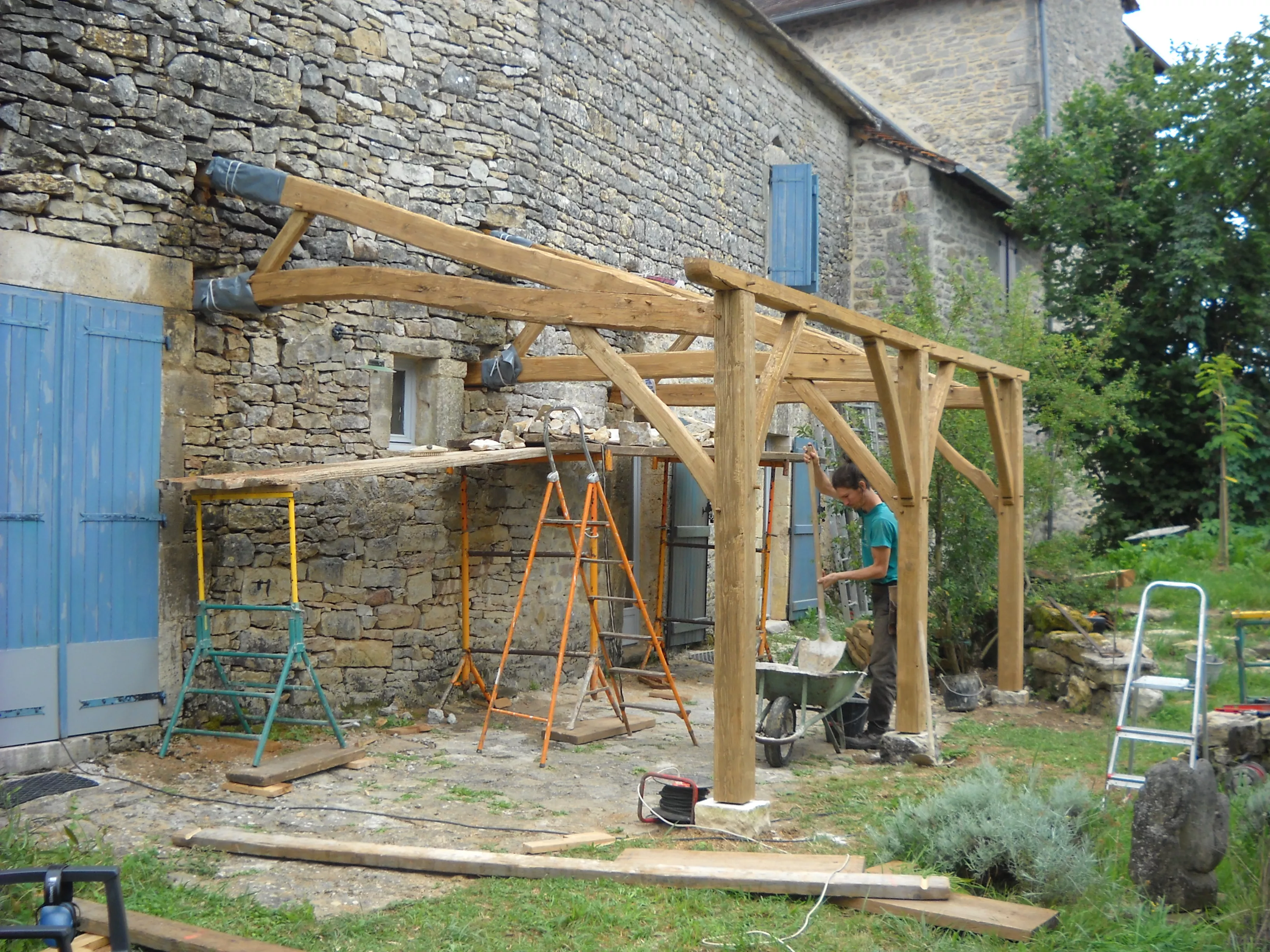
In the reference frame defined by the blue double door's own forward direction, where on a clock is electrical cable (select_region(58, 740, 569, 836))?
The electrical cable is roughly at 12 o'clock from the blue double door.

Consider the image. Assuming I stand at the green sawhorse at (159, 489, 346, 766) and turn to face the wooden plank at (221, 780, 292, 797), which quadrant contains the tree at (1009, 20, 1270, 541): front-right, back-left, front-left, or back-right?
back-left

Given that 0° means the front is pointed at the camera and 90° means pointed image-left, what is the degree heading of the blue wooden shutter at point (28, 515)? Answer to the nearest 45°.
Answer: approximately 315°

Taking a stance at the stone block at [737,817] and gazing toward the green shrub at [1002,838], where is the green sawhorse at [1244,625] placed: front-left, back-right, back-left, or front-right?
front-left

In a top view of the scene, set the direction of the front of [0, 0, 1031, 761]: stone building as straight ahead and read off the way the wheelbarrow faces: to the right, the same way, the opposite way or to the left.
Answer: to the right

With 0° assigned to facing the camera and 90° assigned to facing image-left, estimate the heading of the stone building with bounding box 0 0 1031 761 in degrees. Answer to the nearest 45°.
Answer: approximately 315°

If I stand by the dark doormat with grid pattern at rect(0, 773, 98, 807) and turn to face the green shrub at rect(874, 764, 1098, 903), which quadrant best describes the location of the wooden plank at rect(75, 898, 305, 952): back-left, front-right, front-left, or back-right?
front-right

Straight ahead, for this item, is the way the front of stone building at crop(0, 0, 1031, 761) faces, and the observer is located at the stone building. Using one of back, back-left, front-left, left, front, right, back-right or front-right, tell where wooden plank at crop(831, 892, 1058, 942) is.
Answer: front

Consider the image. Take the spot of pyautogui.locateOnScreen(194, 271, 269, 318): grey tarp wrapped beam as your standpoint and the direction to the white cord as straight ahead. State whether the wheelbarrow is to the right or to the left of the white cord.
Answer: left

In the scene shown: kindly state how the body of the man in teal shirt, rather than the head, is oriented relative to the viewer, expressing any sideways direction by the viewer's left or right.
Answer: facing to the left of the viewer

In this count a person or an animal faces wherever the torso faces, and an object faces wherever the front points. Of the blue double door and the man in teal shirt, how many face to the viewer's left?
1

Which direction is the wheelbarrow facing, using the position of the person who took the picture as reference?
facing the viewer and to the left of the viewer

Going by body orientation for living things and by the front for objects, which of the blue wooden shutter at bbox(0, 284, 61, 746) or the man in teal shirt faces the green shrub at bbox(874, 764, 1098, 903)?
the blue wooden shutter

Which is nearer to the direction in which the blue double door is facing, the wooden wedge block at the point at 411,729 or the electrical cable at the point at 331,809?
the electrical cable

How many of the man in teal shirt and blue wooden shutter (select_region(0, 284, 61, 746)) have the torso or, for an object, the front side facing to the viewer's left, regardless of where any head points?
1

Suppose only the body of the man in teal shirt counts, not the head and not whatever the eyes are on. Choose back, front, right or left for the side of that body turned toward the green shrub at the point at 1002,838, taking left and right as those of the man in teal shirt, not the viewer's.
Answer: left

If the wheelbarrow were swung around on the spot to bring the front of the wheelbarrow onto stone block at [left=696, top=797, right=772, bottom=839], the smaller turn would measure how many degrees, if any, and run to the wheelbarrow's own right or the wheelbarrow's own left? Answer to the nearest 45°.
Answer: approximately 45° to the wheelbarrow's own left

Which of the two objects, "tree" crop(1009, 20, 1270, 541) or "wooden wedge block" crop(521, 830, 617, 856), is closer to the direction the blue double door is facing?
the wooden wedge block

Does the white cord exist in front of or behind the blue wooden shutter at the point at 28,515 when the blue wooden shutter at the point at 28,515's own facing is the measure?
in front

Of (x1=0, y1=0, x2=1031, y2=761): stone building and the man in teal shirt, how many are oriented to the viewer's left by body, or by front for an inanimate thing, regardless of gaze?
1
